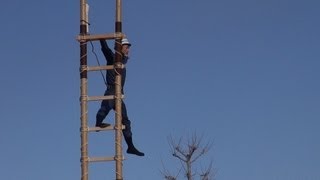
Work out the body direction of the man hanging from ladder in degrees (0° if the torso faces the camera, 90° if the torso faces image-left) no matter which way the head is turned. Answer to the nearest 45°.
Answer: approximately 315°
